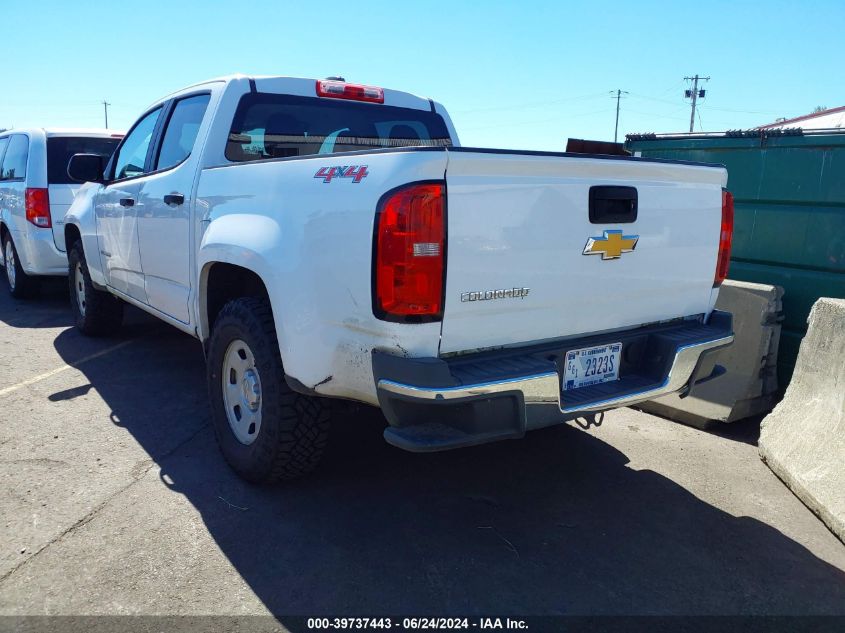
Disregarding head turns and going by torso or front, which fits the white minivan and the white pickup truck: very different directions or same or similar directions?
same or similar directions

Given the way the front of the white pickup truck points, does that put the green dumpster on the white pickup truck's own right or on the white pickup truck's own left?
on the white pickup truck's own right

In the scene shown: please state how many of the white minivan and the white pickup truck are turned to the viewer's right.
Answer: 0

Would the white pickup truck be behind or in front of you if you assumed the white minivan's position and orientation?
behind

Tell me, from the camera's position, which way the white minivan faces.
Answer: facing away from the viewer and to the left of the viewer

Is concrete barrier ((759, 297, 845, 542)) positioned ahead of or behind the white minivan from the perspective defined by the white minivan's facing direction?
behind

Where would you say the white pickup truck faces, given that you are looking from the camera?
facing away from the viewer and to the left of the viewer

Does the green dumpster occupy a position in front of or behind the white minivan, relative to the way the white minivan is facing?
behind

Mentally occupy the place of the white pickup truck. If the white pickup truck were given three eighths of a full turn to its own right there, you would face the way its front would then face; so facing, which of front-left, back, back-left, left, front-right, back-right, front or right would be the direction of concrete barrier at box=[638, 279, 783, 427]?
front-left

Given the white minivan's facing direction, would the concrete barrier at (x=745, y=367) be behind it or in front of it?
behind

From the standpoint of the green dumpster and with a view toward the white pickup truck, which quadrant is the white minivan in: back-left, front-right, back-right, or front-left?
front-right
